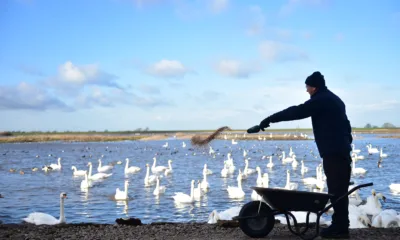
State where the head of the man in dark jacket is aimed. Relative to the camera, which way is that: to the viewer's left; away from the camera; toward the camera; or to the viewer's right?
to the viewer's left

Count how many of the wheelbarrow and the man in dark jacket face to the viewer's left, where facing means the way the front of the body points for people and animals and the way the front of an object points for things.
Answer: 2

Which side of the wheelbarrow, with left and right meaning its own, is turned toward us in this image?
left

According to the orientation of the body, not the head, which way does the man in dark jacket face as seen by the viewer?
to the viewer's left
